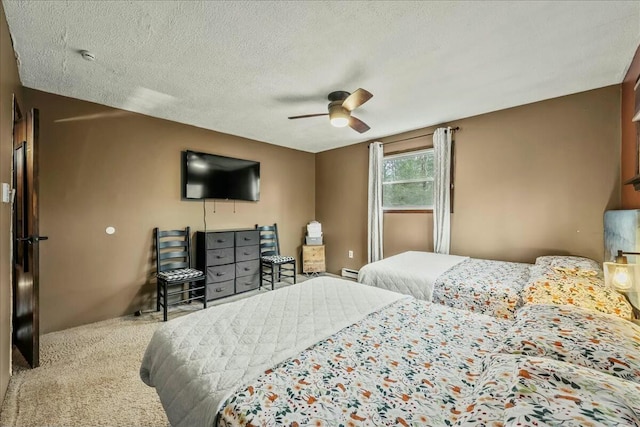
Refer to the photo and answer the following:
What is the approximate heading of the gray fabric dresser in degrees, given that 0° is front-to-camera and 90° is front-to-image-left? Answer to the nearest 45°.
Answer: approximately 315°

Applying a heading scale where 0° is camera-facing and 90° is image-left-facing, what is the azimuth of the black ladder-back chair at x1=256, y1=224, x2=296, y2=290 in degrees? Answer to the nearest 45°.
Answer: approximately 315°

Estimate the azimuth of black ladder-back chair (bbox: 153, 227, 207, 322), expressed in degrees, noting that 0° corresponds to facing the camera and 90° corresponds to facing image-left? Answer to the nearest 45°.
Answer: approximately 315°

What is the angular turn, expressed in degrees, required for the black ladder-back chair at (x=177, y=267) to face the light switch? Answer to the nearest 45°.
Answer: approximately 90° to its right

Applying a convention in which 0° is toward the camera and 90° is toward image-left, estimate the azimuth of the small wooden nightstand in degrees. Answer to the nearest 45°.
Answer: approximately 0°

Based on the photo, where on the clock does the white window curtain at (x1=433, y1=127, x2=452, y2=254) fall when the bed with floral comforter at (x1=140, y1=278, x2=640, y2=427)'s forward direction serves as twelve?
The white window curtain is roughly at 2 o'clock from the bed with floral comforter.

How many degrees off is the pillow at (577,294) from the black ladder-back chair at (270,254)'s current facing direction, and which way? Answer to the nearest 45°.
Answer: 0° — it already faces it

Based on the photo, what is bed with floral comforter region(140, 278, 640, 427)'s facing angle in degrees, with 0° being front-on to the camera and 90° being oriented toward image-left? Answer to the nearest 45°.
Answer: approximately 135°

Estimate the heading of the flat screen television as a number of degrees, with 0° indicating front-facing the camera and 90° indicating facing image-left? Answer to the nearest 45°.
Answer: approximately 315°

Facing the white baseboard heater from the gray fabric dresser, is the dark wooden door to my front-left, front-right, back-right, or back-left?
back-right
